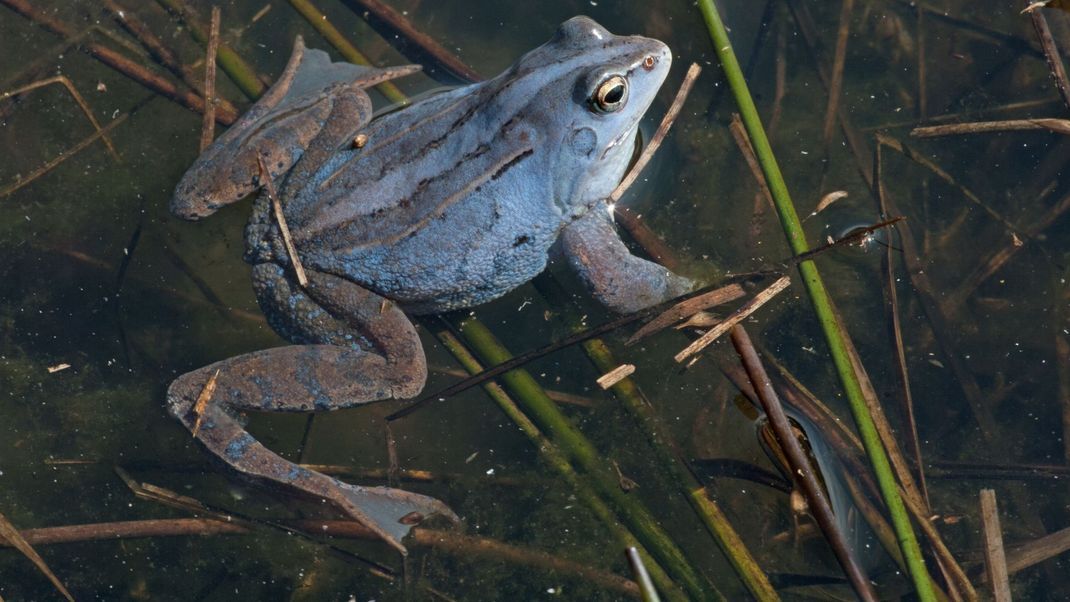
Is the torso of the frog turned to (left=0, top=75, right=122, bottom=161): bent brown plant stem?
no

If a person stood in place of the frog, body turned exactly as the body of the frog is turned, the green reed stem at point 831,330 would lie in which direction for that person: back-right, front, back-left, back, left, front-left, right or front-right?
right

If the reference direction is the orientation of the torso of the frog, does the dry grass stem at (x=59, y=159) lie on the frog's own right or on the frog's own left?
on the frog's own left

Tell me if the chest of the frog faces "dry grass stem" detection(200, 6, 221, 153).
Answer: no

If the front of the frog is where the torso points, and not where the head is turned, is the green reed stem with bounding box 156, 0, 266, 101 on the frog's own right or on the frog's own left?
on the frog's own left

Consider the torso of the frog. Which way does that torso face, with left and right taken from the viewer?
facing away from the viewer and to the right of the viewer
